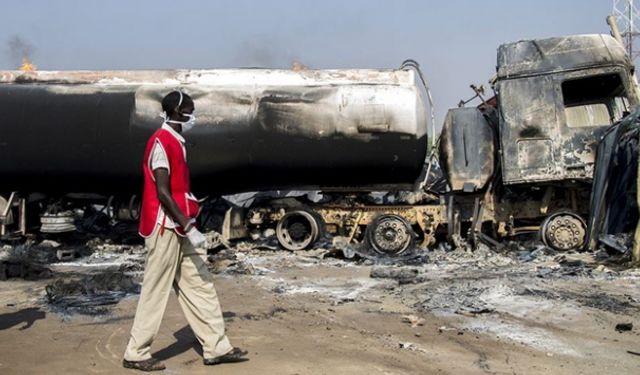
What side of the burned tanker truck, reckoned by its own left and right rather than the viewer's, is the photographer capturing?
right

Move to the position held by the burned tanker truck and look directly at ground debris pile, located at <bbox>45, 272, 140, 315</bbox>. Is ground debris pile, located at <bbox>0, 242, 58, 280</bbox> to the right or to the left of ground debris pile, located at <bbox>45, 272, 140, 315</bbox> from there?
right

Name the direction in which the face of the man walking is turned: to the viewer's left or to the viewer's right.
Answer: to the viewer's right

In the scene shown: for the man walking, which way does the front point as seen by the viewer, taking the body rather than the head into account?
to the viewer's right

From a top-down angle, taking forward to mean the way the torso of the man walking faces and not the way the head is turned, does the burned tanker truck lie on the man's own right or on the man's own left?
on the man's own left

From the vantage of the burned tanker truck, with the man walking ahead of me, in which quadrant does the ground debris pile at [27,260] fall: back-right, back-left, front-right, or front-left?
front-right

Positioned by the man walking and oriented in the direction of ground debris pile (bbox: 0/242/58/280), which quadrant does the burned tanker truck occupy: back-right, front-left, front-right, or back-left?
front-right

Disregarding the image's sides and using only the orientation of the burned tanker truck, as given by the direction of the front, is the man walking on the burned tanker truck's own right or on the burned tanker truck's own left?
on the burned tanker truck's own right
